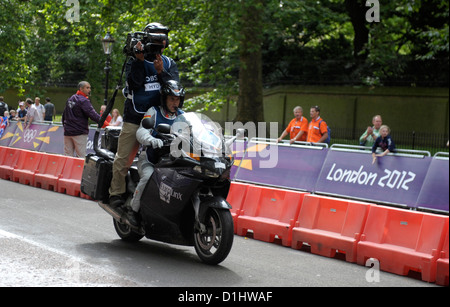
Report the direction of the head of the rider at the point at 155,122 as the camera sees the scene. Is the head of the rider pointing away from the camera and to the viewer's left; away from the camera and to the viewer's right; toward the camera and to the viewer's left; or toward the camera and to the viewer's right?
toward the camera and to the viewer's right

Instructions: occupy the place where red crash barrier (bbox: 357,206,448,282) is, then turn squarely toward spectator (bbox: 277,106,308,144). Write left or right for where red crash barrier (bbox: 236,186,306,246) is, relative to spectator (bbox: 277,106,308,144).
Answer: left

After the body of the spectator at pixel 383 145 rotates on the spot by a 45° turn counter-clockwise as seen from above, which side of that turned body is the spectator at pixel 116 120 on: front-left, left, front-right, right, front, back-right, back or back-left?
back-right

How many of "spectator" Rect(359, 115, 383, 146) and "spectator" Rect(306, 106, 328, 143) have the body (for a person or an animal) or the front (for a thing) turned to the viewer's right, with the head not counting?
0

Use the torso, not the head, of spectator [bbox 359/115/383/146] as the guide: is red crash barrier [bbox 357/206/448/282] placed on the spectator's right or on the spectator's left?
on the spectator's left

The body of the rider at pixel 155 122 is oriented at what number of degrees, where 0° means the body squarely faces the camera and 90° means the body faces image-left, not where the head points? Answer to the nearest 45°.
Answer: approximately 315°

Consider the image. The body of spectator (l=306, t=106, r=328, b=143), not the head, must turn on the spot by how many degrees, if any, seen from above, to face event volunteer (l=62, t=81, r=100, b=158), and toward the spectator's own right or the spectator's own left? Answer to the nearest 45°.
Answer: approximately 45° to the spectator's own right
